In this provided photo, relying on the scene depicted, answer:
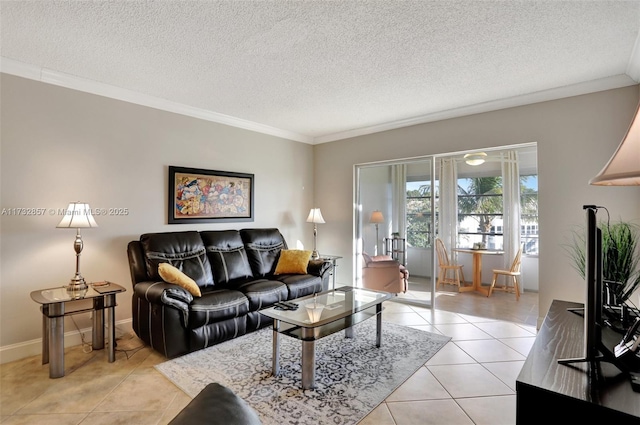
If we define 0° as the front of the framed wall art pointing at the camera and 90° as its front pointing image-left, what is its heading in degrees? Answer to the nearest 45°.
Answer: approximately 315°

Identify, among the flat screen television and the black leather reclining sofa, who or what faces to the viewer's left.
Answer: the flat screen television

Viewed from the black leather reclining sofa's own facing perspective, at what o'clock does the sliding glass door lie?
The sliding glass door is roughly at 10 o'clock from the black leather reclining sofa.

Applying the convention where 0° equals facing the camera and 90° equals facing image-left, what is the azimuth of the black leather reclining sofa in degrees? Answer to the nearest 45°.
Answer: approximately 315°

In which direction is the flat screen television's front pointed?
to the viewer's left

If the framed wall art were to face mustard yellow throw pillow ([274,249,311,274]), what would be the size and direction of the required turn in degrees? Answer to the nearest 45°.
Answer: approximately 45° to its left

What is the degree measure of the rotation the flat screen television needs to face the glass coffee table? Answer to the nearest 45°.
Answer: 0° — it already faces it

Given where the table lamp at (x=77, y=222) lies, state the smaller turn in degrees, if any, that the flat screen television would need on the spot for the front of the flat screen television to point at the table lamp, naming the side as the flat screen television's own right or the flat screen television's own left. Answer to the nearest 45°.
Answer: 0° — it already faces it

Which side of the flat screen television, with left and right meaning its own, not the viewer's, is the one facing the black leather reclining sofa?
front

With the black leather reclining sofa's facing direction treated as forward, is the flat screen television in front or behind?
in front

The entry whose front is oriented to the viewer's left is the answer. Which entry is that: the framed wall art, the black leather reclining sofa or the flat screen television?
the flat screen television

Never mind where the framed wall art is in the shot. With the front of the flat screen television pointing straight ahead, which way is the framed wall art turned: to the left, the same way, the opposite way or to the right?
the opposite way

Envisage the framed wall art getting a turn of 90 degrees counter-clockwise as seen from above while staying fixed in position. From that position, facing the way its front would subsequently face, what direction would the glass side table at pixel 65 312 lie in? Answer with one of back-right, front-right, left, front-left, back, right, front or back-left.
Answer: back
